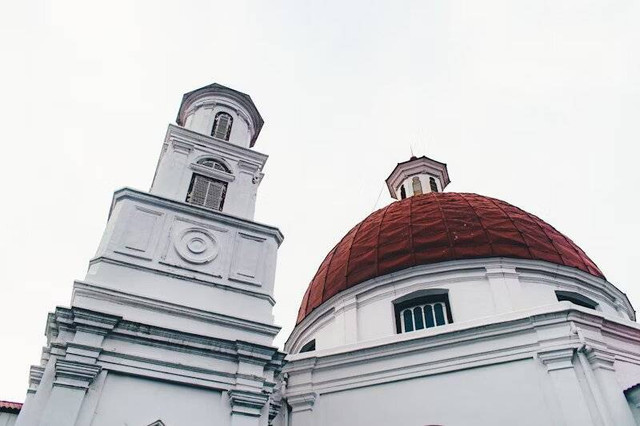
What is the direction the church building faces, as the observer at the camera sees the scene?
facing to the left of the viewer
